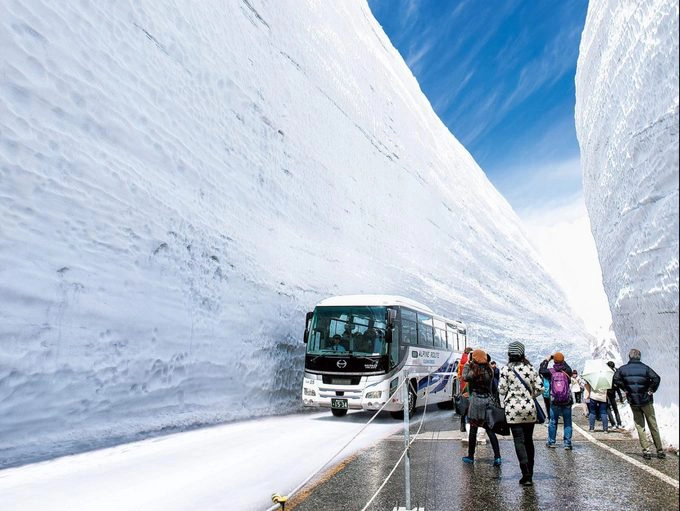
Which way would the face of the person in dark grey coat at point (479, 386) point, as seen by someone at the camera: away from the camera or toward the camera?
away from the camera

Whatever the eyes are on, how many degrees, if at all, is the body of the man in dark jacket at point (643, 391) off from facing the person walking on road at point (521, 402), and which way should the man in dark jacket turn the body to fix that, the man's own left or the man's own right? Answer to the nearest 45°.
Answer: approximately 135° to the man's own left

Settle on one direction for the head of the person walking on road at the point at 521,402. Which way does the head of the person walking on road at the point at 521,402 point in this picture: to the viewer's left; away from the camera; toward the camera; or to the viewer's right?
away from the camera

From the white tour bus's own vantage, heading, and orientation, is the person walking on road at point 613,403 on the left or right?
on its left

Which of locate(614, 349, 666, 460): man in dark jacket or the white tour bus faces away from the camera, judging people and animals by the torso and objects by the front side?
the man in dark jacket

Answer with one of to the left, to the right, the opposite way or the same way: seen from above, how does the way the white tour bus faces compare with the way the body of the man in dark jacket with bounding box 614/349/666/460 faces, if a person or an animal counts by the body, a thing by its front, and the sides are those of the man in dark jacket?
the opposite way

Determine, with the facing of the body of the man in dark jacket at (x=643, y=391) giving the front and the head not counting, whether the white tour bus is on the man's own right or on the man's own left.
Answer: on the man's own left

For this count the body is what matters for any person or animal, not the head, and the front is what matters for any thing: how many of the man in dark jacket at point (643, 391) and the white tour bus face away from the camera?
1

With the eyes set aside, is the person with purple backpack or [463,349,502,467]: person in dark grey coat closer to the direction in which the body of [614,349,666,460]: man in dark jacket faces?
the person with purple backpack

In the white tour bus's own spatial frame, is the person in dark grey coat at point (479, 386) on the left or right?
on its left

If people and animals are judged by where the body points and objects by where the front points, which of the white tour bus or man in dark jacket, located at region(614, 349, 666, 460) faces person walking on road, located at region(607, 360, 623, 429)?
the man in dark jacket

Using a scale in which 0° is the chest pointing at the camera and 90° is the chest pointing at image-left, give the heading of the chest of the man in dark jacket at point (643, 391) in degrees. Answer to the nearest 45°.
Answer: approximately 180°
